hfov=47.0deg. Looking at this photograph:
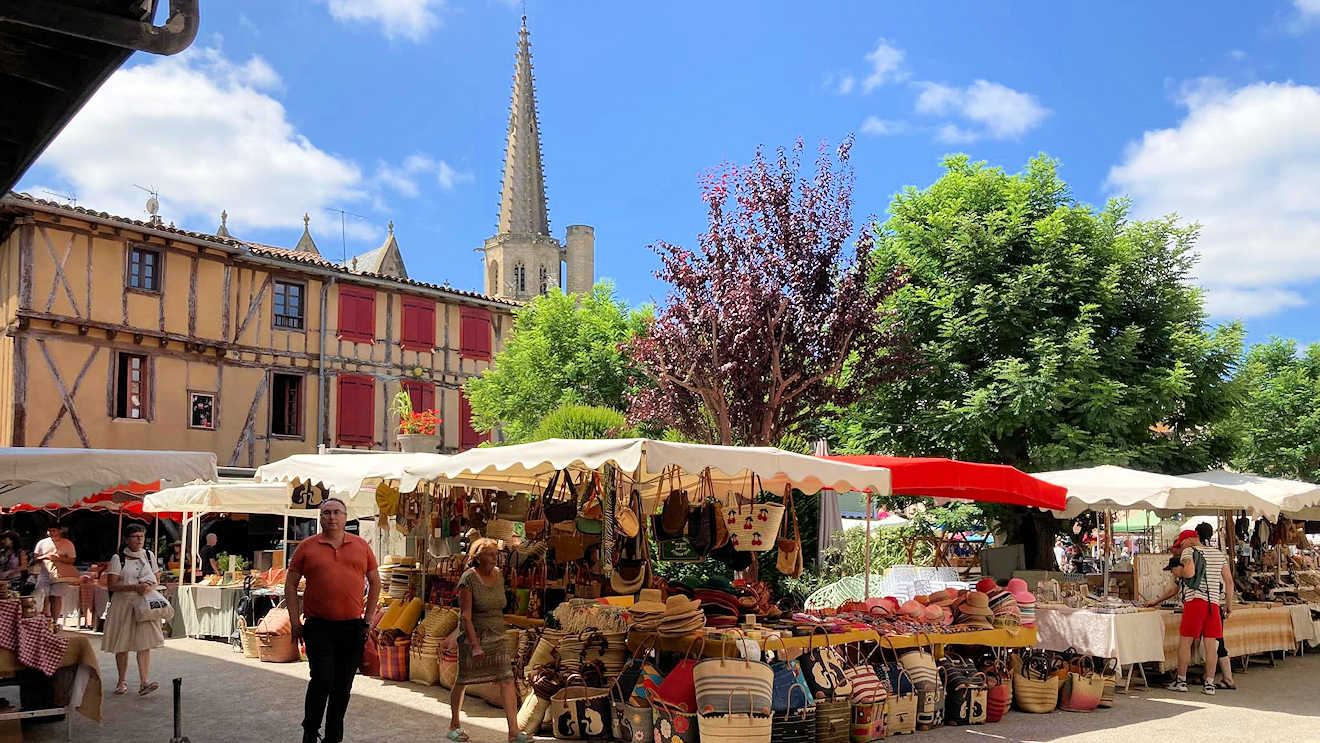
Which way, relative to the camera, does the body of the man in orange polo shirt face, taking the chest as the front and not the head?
toward the camera

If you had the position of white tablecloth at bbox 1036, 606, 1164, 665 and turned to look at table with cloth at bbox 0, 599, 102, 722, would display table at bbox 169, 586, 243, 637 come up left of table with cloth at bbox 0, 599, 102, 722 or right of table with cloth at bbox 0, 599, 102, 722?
right

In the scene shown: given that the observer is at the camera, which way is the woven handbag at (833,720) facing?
facing the viewer

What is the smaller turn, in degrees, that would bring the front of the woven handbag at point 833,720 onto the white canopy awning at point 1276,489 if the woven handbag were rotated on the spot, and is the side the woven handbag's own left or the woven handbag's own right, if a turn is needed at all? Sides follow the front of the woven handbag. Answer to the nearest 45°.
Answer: approximately 135° to the woven handbag's own left

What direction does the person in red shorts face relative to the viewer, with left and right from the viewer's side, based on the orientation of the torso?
facing away from the viewer and to the left of the viewer

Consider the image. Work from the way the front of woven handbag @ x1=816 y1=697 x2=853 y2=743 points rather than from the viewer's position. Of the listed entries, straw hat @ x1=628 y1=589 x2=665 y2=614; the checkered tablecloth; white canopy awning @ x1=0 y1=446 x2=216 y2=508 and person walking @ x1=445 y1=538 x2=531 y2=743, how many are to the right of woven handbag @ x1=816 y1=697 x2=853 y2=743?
4

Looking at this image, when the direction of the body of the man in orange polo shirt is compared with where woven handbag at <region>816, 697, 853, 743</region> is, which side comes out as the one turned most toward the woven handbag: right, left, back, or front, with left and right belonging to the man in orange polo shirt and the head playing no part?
left
